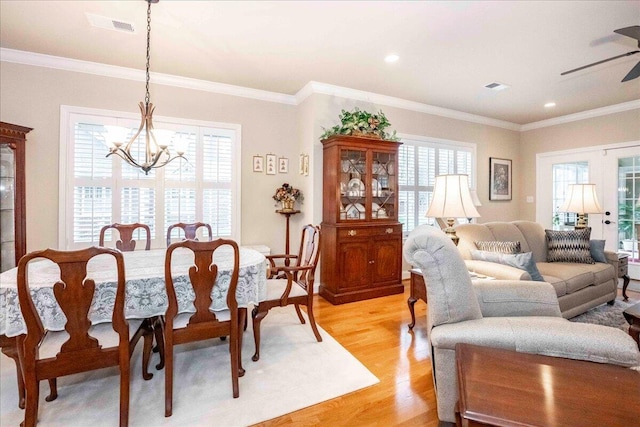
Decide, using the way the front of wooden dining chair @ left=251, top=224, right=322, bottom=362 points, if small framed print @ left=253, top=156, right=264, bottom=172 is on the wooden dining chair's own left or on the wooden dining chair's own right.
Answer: on the wooden dining chair's own right

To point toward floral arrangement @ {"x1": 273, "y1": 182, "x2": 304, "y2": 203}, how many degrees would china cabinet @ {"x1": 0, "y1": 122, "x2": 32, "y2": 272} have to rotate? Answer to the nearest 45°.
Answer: approximately 45° to its left

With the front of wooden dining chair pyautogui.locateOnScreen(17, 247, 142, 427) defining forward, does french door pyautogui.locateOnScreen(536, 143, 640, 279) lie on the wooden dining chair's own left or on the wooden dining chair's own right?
on the wooden dining chair's own right

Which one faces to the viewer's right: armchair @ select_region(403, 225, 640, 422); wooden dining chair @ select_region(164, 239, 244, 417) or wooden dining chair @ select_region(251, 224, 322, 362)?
the armchair

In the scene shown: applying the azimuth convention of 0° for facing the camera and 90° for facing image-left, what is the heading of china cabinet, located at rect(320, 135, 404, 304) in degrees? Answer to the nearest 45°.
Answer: approximately 315°

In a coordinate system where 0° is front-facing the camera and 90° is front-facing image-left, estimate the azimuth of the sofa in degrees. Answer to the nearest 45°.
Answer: approximately 315°

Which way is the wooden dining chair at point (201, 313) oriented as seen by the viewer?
away from the camera

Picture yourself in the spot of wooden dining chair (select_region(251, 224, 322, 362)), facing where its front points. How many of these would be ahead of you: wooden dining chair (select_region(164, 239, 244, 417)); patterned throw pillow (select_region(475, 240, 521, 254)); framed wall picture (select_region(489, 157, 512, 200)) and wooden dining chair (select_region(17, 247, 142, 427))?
2

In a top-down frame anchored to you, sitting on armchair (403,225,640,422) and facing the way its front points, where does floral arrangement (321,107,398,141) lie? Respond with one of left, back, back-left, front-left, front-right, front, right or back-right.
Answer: back-left

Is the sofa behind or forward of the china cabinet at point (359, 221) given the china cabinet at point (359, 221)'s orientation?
forward

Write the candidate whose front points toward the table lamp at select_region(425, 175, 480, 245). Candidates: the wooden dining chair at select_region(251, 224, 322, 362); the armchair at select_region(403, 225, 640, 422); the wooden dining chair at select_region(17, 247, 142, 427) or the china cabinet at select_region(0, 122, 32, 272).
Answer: the china cabinet

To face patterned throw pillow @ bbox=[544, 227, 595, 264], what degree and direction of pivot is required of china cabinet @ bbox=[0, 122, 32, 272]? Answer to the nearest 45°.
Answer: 0° — it already faces it

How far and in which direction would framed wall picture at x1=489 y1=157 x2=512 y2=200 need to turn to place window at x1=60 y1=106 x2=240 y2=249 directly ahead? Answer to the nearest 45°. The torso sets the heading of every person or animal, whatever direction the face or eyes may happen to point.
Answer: approximately 90° to its right

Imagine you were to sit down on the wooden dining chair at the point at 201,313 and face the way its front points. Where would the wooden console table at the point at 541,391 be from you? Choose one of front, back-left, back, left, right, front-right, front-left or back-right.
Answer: back-right

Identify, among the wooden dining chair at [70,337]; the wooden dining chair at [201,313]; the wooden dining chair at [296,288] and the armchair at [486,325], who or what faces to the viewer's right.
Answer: the armchair

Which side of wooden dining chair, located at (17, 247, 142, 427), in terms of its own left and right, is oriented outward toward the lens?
back

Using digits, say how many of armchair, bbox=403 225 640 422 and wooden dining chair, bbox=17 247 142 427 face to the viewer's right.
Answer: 1

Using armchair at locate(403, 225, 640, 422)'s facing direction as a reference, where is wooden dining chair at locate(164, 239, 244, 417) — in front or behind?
behind

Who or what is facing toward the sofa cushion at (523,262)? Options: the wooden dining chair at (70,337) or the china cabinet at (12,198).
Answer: the china cabinet
